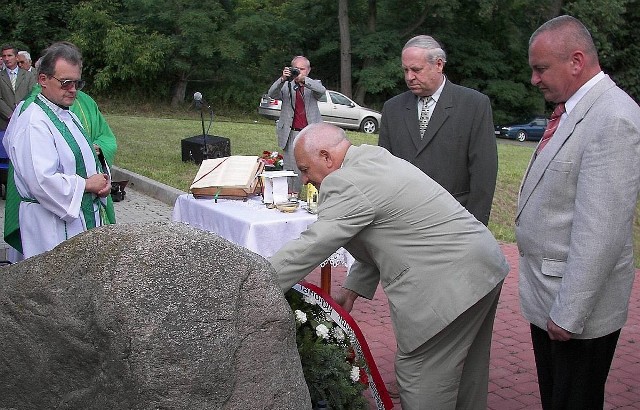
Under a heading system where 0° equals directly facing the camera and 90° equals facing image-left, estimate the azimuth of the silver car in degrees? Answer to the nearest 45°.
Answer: approximately 315°

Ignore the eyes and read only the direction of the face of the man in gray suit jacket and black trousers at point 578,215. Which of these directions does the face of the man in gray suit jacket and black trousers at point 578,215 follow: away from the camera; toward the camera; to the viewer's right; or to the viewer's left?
to the viewer's left

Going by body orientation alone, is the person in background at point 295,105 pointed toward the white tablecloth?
yes

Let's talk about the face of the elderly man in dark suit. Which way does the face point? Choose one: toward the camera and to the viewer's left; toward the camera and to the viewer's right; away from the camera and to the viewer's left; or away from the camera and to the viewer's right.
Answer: toward the camera and to the viewer's left

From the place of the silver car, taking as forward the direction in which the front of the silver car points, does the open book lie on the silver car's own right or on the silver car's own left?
on the silver car's own right

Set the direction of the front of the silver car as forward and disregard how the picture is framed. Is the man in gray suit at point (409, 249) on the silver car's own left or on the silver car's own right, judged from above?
on the silver car's own right

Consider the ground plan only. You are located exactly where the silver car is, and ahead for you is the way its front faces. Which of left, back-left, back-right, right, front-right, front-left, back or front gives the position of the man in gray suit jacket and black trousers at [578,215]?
front-right

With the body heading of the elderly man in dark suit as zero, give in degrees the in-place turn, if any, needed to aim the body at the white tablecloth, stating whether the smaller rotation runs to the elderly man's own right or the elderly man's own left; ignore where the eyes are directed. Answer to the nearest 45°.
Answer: approximately 45° to the elderly man's own right

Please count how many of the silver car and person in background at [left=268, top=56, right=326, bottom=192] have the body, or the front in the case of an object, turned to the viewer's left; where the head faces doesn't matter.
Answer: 0

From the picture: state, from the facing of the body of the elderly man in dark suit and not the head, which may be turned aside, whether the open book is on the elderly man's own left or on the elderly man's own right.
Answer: on the elderly man's own right

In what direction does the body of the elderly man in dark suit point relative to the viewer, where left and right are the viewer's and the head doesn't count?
facing the viewer and to the left of the viewer

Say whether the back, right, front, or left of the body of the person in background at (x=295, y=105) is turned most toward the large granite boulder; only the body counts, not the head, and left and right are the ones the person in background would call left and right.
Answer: front

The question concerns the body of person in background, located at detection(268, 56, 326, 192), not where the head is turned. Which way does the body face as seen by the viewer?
toward the camera

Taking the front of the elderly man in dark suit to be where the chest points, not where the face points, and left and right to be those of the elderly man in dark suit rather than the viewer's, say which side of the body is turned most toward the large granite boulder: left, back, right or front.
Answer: front

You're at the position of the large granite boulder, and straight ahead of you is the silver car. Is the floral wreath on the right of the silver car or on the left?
right

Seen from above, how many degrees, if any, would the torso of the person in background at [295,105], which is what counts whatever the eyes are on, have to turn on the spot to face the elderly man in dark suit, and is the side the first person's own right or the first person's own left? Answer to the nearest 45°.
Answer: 0° — they already face them

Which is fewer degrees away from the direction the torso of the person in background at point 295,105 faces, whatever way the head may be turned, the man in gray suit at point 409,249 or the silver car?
the man in gray suit

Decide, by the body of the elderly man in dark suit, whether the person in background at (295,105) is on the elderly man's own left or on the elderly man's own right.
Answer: on the elderly man's own right

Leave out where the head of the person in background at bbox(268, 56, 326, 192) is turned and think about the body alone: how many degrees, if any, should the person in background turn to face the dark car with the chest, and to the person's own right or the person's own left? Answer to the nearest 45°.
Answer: approximately 135° to the person's own left
